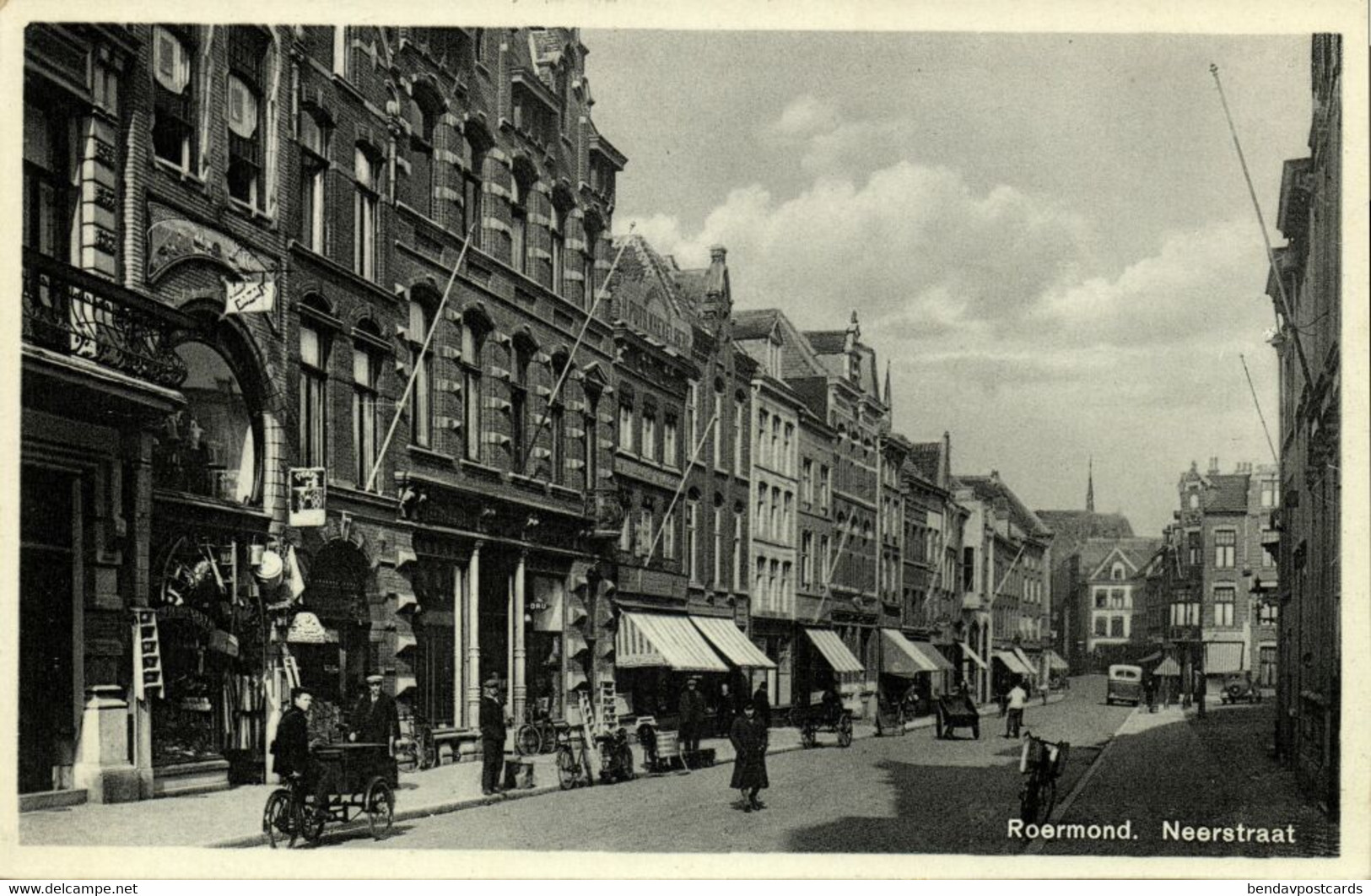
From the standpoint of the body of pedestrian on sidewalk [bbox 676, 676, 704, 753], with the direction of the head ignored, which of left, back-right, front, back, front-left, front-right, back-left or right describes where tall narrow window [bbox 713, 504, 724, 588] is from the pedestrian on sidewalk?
back

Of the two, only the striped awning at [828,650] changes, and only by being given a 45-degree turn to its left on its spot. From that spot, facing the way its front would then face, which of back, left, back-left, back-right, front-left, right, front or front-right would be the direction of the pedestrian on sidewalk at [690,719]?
right

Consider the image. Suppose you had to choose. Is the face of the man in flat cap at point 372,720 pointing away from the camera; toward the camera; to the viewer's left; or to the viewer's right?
toward the camera

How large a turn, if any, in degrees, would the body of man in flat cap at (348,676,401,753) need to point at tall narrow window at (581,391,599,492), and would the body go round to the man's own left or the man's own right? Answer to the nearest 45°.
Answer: approximately 180°

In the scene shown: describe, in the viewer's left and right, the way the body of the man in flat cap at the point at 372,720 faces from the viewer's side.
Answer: facing the viewer

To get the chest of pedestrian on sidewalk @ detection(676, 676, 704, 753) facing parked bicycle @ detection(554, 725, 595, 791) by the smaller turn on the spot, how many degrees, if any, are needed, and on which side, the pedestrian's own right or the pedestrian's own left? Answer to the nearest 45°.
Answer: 0° — they already face it

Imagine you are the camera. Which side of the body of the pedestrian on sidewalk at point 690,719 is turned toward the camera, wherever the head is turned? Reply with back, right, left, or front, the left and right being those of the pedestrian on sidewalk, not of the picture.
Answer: front

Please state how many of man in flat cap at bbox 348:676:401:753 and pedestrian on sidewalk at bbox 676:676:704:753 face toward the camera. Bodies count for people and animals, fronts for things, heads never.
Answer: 2

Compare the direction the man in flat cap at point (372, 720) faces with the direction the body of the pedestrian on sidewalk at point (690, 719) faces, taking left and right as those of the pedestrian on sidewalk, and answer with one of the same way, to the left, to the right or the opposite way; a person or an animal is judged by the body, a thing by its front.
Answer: the same way

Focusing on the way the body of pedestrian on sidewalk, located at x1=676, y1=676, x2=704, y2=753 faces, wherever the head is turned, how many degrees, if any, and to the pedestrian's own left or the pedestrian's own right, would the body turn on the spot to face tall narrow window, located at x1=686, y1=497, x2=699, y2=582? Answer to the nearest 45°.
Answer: approximately 180°
